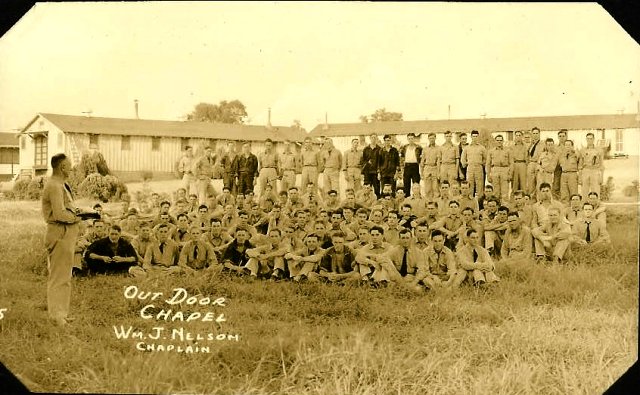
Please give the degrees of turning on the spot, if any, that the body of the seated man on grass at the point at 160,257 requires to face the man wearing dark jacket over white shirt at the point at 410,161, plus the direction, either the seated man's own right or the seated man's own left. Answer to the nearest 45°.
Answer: approximately 90° to the seated man's own left

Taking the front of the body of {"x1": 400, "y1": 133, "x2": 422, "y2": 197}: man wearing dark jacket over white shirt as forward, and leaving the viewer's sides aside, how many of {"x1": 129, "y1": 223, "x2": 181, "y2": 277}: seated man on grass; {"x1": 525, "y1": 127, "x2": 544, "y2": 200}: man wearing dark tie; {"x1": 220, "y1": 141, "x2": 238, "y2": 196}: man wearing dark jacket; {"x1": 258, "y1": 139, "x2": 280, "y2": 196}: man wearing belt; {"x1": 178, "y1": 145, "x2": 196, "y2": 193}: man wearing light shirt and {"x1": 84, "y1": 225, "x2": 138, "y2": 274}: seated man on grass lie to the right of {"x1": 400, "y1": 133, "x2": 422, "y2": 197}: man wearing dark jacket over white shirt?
5

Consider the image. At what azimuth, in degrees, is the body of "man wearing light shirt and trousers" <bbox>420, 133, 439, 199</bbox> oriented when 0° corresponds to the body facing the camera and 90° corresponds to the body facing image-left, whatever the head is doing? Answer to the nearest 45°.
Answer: approximately 0°

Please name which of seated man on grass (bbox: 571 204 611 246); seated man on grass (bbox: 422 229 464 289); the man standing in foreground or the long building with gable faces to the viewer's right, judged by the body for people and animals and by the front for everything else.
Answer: the man standing in foreground

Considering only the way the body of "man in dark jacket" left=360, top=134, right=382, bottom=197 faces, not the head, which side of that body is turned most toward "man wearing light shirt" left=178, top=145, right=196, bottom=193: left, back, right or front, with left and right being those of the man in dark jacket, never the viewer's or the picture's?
right

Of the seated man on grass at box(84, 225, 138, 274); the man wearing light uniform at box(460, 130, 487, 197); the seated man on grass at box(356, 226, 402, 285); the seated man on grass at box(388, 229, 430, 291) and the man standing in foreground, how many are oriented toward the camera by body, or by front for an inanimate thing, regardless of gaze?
4

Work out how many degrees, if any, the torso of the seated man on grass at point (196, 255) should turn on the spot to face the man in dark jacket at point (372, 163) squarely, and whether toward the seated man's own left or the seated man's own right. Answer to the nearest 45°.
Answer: approximately 90° to the seated man's own left

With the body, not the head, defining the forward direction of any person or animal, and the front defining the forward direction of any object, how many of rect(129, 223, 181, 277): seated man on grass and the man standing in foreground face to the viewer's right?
1
